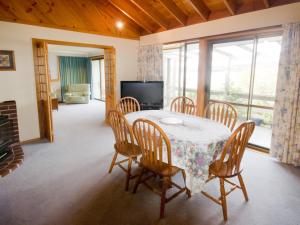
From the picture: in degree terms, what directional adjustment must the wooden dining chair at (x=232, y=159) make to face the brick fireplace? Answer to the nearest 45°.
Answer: approximately 45° to its left

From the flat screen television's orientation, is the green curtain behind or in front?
behind

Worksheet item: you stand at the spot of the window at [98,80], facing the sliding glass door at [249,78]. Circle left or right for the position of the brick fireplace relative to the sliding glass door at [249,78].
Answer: right

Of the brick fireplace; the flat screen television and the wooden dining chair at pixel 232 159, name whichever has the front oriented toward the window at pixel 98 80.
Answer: the wooden dining chair

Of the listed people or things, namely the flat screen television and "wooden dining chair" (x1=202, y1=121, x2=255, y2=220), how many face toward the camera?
1

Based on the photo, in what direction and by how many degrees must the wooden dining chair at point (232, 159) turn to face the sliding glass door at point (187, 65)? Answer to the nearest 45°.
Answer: approximately 45° to its right

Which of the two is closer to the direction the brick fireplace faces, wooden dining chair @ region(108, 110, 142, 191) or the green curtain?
the wooden dining chair

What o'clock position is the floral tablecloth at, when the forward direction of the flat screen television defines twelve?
The floral tablecloth is roughly at 12 o'clock from the flat screen television.

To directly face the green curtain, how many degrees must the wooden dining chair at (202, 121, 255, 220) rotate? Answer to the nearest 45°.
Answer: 0° — it already faces it

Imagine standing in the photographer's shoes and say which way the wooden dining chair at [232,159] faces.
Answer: facing away from the viewer and to the left of the viewer

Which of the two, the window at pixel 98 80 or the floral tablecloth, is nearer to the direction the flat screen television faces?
the floral tablecloth

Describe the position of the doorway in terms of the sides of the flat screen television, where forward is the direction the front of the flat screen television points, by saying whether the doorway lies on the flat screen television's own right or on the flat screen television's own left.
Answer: on the flat screen television's own right

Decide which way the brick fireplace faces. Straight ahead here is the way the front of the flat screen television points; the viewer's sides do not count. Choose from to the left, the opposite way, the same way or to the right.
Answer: to the left
